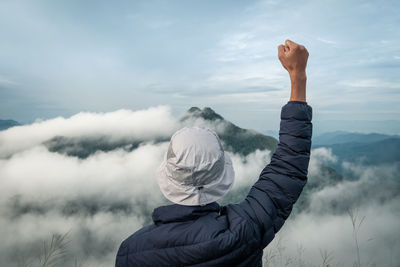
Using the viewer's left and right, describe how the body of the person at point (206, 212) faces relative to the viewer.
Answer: facing away from the viewer
